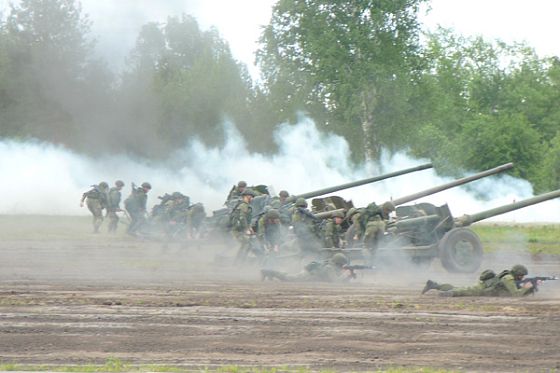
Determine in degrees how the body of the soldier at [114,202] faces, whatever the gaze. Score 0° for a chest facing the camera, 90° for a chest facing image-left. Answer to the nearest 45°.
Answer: approximately 270°

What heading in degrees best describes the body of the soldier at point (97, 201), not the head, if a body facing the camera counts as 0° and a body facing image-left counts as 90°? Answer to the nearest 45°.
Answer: approximately 270°

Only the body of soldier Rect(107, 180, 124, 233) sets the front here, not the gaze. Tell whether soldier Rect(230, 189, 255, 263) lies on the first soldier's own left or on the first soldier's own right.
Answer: on the first soldier's own right

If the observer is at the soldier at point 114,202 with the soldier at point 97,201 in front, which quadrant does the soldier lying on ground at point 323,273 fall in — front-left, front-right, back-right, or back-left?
back-left

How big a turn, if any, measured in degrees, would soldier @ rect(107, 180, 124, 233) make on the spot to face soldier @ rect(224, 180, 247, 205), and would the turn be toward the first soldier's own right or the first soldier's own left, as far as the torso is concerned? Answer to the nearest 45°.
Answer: approximately 45° to the first soldier's own right
